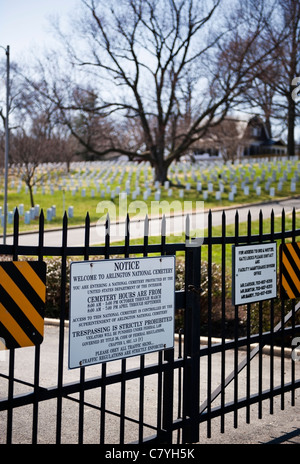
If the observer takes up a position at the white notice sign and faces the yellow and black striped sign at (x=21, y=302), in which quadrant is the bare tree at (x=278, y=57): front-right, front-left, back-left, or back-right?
back-right

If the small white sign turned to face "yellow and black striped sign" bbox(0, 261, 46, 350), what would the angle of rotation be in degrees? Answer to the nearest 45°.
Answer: approximately 90° to its right

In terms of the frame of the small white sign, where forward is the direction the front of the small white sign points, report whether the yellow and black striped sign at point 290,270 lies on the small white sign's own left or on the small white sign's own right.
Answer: on the small white sign's own left

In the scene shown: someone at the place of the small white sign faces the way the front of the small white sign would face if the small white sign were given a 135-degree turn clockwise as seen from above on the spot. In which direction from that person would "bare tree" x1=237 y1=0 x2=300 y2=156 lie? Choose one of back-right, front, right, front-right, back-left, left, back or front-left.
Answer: right

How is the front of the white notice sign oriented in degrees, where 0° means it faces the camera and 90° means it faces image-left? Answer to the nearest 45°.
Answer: approximately 315°

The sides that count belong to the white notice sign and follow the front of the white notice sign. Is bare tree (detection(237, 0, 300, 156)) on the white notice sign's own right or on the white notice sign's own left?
on the white notice sign's own left

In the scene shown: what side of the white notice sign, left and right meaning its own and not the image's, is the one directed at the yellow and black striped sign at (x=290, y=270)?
left
